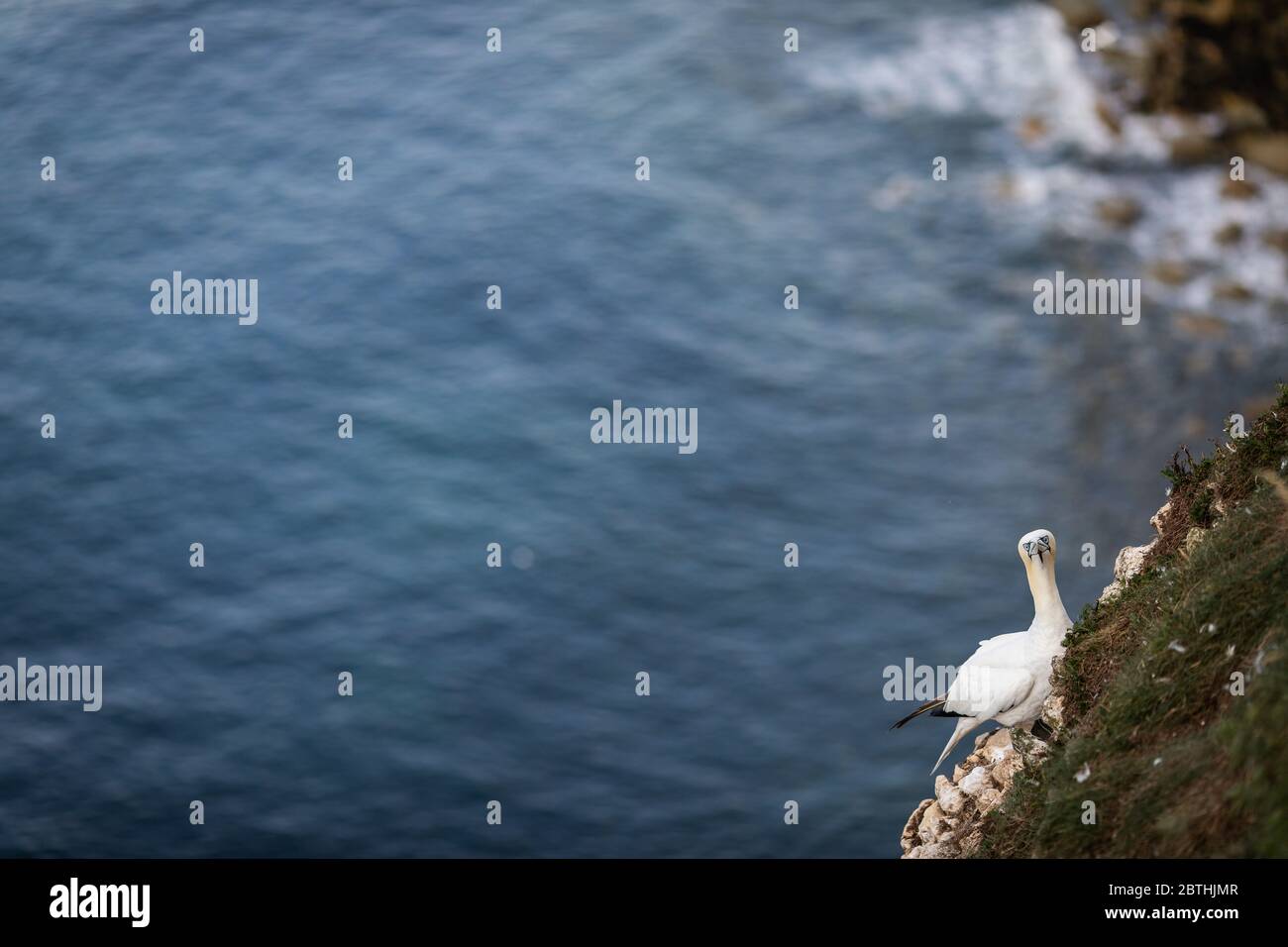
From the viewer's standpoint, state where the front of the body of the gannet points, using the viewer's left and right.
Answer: facing to the right of the viewer
